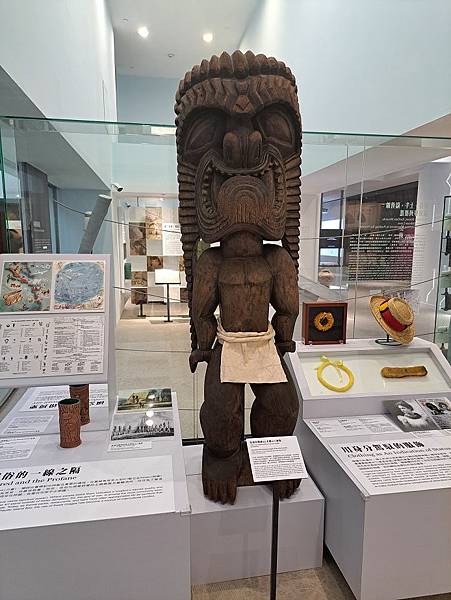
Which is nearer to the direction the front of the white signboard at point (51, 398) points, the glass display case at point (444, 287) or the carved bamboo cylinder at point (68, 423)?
the carved bamboo cylinder

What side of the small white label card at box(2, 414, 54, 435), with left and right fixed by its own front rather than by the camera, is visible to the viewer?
front

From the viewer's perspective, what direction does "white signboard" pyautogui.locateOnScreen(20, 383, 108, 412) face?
toward the camera

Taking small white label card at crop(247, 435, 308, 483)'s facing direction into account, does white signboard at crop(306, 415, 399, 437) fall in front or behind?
behind

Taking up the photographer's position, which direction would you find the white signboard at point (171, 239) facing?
facing the viewer

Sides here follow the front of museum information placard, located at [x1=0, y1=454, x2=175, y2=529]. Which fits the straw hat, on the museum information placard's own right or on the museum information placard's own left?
on the museum information placard's own left

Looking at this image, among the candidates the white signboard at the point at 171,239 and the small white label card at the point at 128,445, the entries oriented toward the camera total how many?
2

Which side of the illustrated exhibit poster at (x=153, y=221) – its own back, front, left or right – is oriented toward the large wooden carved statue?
front

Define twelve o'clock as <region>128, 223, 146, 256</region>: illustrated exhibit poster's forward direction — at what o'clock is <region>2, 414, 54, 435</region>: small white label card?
The small white label card is roughly at 1 o'clock from the illustrated exhibit poster.

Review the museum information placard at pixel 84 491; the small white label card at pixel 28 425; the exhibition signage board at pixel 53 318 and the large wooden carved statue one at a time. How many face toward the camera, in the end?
4

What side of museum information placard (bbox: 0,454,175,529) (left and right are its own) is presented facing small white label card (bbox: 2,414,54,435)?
back

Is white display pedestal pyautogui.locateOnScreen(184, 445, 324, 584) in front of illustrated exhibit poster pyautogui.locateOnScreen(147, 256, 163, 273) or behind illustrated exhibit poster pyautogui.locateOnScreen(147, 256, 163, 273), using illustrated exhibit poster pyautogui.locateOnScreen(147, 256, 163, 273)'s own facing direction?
in front
